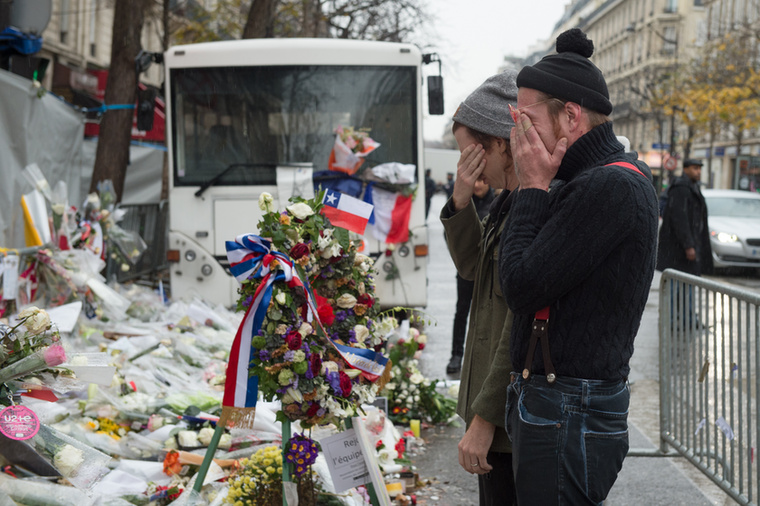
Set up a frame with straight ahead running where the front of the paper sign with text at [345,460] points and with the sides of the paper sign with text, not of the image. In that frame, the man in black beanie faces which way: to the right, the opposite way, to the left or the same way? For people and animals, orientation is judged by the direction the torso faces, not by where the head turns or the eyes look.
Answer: to the right

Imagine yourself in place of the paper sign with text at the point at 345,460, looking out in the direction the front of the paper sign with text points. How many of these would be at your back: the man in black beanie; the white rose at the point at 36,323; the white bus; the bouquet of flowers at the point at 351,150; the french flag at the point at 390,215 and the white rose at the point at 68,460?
3

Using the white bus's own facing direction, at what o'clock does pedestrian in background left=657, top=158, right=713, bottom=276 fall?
The pedestrian in background is roughly at 9 o'clock from the white bus.

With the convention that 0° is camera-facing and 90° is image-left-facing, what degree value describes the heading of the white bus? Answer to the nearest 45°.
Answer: approximately 0°

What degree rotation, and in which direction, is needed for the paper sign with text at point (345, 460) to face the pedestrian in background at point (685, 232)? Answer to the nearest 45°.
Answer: approximately 135° to its left

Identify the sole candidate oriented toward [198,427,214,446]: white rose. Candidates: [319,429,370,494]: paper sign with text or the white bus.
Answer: the white bus

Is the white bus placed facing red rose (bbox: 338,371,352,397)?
yes

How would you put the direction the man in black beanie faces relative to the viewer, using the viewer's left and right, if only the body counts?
facing to the left of the viewer

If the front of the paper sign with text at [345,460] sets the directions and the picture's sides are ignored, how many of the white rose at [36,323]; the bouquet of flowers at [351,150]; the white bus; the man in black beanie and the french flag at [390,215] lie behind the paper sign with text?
3

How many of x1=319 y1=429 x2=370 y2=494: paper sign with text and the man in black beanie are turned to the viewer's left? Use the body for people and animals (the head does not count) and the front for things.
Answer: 1

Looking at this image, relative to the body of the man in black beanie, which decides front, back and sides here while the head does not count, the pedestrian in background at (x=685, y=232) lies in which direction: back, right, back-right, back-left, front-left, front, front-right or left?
right

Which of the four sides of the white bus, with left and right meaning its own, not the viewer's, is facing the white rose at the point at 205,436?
front
